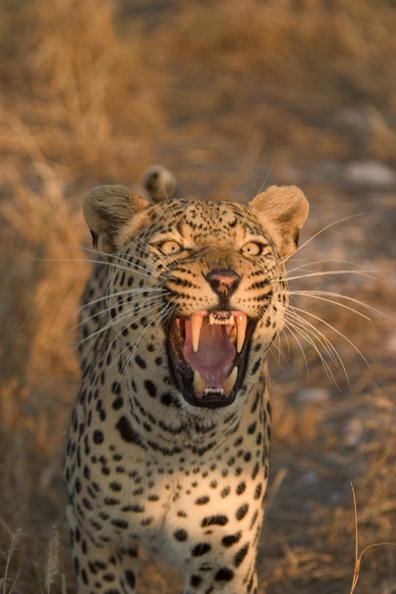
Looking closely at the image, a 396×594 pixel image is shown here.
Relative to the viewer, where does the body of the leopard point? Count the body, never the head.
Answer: toward the camera
